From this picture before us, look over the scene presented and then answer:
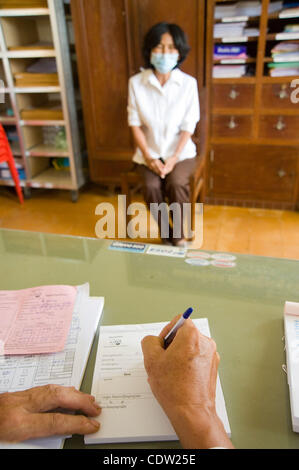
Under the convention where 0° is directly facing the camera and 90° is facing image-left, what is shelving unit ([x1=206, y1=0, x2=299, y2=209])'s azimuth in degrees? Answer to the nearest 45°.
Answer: approximately 0°

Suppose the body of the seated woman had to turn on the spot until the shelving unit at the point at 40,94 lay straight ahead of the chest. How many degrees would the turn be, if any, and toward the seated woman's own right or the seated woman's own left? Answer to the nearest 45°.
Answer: approximately 135° to the seated woman's own right

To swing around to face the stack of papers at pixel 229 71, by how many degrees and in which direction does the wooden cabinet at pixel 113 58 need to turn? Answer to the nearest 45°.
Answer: approximately 90° to its left

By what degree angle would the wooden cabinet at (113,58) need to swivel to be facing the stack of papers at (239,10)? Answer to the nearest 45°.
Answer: approximately 90° to its left

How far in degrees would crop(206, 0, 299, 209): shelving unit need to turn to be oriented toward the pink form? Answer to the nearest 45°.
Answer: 0° — it already faces it

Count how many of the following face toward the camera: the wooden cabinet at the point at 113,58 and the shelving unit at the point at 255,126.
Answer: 2

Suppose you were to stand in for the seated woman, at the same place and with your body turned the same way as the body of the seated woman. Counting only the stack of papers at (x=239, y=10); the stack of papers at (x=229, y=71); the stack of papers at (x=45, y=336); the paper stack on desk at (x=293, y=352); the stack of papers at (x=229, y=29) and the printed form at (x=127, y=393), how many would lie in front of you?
3
